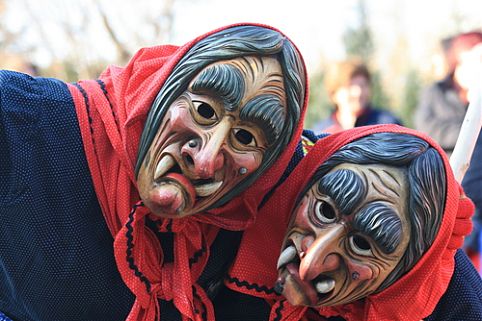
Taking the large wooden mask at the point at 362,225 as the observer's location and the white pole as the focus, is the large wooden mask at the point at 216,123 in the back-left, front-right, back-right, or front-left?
back-left

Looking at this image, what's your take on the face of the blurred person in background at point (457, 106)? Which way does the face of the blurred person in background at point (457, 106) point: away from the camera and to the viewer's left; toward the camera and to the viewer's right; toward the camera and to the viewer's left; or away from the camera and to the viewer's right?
toward the camera and to the viewer's left
